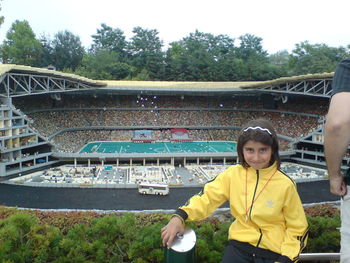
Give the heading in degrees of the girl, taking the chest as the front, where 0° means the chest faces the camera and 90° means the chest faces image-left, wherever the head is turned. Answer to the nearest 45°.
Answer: approximately 0°

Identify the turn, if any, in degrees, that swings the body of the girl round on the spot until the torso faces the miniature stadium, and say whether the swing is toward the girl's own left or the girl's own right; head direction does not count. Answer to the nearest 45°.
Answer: approximately 180°
